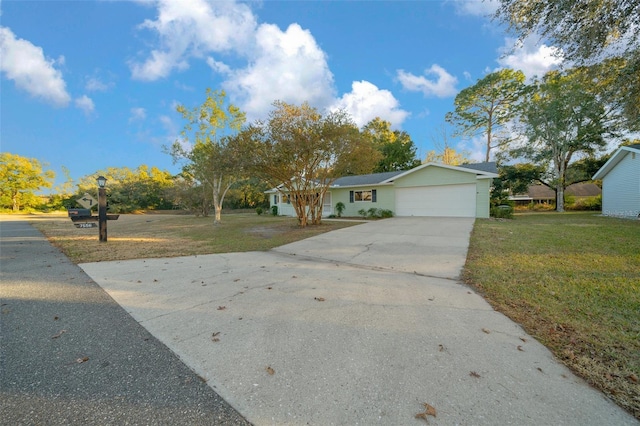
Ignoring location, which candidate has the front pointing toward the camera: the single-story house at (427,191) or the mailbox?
the single-story house

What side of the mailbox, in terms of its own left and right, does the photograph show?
left

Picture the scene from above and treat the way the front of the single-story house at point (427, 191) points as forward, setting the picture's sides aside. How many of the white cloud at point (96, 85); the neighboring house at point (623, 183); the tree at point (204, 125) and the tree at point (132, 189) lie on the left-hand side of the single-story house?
1

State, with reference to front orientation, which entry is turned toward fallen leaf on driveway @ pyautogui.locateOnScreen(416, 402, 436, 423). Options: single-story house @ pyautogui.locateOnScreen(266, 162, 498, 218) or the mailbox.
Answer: the single-story house

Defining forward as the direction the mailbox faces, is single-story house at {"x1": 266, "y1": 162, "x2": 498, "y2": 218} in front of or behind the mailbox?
behind

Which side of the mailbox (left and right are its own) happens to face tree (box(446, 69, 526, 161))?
back

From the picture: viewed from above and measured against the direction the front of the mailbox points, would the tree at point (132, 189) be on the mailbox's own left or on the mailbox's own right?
on the mailbox's own right

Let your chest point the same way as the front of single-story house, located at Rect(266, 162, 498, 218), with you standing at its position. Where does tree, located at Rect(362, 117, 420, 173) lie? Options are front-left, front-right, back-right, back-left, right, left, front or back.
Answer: back

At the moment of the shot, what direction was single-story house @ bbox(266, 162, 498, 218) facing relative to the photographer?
facing the viewer

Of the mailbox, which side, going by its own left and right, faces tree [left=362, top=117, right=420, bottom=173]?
back
